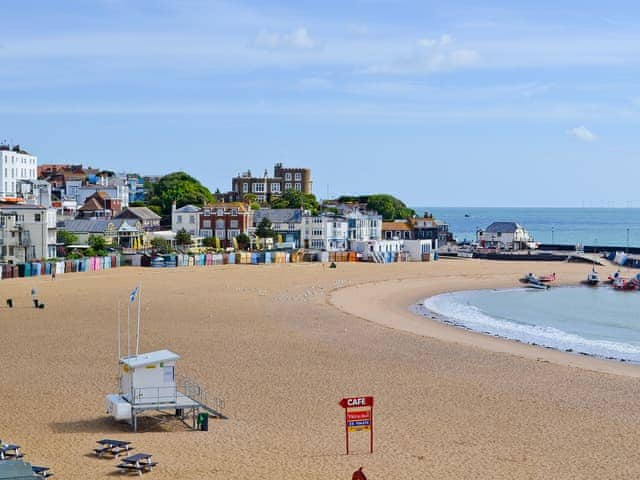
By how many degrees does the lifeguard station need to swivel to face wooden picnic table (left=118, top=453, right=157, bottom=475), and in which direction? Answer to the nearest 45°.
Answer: approximately 90° to its right

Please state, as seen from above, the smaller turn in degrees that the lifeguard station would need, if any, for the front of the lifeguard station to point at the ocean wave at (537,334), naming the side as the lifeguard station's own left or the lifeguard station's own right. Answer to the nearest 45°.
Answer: approximately 45° to the lifeguard station's own left

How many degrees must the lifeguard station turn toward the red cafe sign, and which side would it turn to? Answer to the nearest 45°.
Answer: approximately 45° to its right

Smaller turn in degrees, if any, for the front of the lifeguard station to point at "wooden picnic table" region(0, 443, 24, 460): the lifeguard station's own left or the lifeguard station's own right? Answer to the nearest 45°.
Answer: approximately 135° to the lifeguard station's own right

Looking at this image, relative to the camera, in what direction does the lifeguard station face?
facing to the right of the viewer

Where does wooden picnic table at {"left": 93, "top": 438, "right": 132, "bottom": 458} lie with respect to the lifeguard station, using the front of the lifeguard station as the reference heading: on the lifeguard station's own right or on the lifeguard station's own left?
on the lifeguard station's own right
